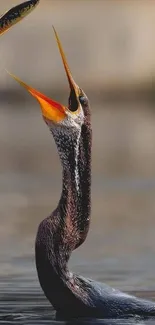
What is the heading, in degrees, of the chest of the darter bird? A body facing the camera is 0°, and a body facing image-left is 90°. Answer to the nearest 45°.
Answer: approximately 90°
